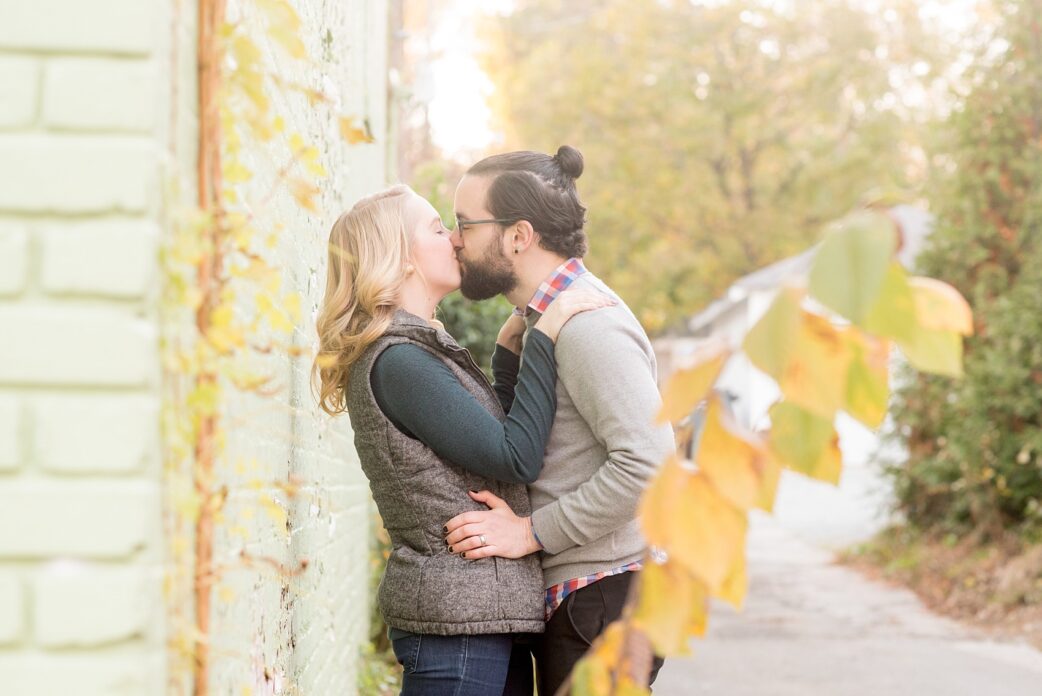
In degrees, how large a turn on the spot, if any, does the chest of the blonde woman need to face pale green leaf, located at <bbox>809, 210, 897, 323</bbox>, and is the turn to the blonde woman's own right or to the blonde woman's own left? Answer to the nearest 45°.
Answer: approximately 90° to the blonde woman's own right

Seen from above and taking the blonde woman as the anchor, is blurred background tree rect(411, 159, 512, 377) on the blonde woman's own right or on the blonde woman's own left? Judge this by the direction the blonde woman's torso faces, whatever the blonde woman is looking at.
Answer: on the blonde woman's own left

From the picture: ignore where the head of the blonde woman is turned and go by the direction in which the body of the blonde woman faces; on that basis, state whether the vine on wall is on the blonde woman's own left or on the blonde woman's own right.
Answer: on the blonde woman's own right

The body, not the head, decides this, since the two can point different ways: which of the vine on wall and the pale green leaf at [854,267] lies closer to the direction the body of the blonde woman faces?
the pale green leaf

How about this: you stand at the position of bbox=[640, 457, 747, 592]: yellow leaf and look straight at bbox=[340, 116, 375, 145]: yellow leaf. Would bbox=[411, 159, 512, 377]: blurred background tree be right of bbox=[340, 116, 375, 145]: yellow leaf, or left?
right

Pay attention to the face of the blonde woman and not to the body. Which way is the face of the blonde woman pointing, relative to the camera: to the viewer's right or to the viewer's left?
to the viewer's right

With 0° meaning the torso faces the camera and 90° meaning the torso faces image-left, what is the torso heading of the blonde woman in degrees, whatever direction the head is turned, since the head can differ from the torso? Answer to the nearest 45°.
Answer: approximately 270°

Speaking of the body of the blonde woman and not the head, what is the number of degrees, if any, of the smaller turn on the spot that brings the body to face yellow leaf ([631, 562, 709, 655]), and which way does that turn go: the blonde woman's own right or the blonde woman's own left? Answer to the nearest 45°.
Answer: approximately 90° to the blonde woman's own right
